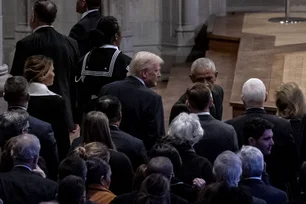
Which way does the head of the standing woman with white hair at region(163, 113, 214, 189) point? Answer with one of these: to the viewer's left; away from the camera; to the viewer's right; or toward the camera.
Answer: away from the camera

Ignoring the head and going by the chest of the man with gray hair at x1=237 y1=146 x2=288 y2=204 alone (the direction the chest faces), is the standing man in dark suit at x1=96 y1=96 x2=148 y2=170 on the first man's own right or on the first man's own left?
on the first man's own left

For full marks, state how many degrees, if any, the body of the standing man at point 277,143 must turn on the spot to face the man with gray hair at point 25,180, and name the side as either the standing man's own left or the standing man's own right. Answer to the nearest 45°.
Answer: approximately 135° to the standing man's own left

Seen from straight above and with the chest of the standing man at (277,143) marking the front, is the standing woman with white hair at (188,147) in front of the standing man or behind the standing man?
behind

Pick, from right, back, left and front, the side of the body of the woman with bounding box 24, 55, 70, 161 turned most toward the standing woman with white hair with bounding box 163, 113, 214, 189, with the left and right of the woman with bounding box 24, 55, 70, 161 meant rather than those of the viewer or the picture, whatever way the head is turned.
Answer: right

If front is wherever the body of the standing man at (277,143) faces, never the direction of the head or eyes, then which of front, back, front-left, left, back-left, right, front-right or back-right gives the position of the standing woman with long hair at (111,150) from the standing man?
back-left

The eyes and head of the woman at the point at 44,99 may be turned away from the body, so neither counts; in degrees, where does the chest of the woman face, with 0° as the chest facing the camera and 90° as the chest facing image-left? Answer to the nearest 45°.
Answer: approximately 225°

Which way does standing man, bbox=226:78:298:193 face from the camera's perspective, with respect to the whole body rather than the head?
away from the camera

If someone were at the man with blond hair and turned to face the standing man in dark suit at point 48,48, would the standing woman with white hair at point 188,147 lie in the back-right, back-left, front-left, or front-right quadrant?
back-left

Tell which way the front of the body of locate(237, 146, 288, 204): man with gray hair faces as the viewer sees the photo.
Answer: away from the camera

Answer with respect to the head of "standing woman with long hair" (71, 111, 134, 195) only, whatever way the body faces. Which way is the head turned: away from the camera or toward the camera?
away from the camera

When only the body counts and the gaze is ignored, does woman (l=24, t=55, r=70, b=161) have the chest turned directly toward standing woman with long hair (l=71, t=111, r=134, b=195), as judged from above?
no

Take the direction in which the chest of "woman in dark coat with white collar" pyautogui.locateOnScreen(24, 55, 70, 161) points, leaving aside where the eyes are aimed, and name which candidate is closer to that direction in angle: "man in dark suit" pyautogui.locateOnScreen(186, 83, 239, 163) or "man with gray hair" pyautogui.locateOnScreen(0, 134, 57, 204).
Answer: the man in dark suit

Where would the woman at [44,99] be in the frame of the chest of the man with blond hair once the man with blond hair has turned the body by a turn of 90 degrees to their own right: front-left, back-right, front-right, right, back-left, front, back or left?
back-right

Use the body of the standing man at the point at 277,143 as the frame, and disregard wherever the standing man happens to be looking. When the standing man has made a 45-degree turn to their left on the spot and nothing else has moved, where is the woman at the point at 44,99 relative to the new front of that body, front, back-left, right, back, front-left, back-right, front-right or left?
front-left

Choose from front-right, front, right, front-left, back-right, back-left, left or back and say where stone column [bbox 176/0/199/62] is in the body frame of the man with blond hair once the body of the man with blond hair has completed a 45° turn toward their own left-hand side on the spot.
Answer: front
